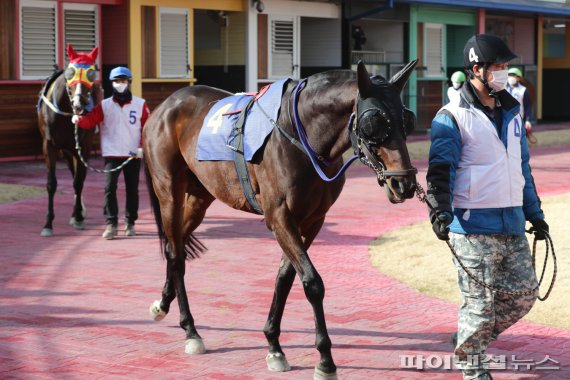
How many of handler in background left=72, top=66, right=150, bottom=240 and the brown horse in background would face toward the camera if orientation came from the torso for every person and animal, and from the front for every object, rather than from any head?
2

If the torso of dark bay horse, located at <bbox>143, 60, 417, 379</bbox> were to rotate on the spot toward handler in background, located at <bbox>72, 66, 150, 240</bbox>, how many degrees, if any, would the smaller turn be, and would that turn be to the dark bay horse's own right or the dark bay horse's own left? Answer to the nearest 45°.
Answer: approximately 135° to the dark bay horse's own left

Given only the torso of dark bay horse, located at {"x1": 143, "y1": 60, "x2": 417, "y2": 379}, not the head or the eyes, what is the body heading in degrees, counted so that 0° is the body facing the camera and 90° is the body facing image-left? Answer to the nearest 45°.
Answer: approximately 315°

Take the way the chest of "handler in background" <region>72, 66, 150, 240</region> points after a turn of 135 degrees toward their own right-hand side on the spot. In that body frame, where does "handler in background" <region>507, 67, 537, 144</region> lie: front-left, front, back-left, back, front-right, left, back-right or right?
right

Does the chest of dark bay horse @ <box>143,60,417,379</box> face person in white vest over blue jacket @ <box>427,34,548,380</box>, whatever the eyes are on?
yes

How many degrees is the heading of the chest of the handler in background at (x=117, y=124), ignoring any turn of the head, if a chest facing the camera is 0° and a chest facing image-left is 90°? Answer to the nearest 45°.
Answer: approximately 0°
